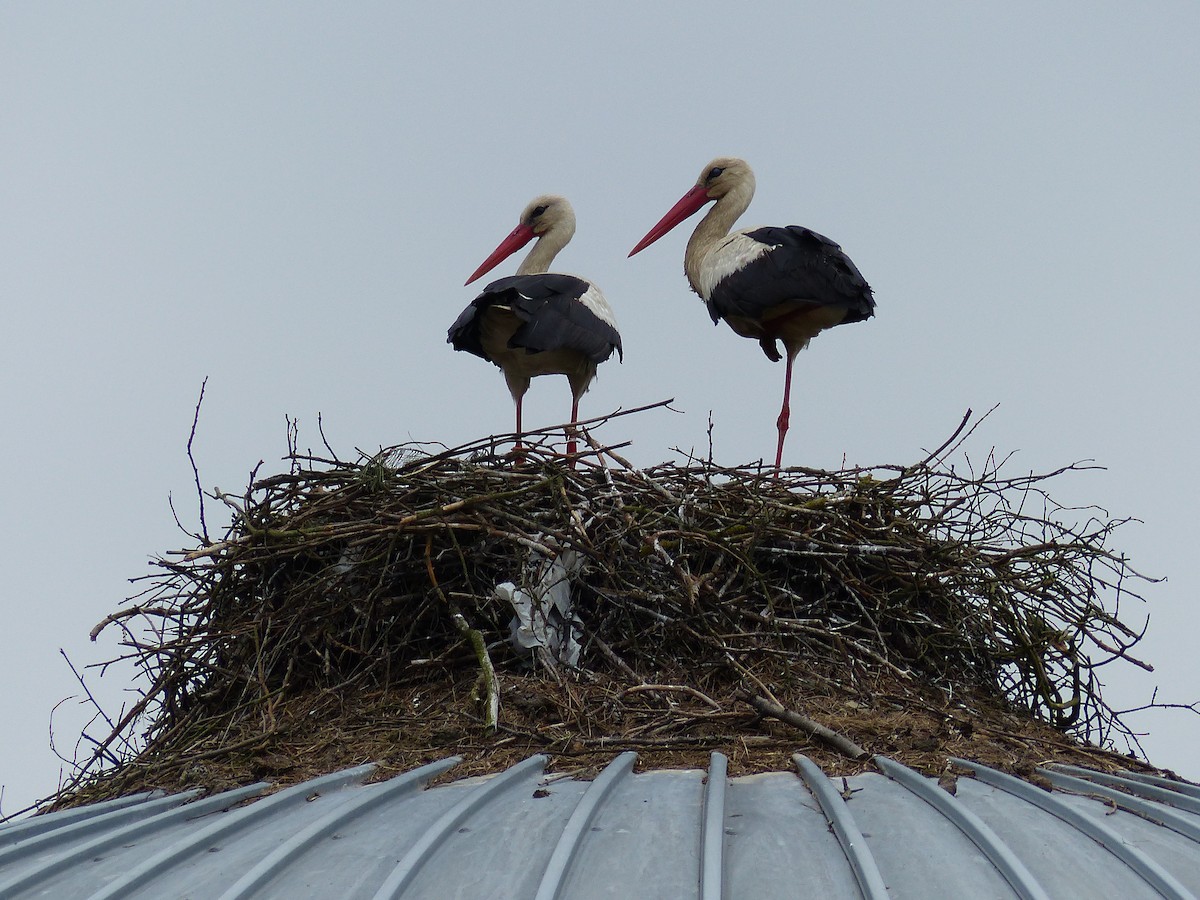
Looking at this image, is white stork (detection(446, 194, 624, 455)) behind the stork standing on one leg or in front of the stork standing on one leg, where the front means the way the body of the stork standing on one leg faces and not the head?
in front

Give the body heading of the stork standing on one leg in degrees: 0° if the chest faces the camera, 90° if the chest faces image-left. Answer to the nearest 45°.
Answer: approximately 90°
